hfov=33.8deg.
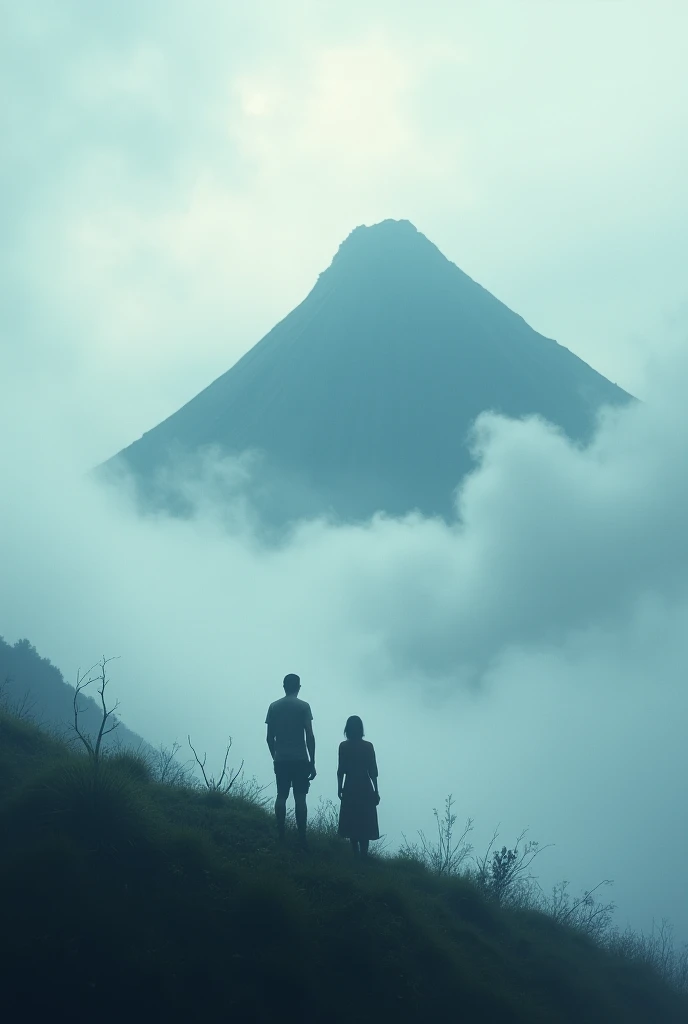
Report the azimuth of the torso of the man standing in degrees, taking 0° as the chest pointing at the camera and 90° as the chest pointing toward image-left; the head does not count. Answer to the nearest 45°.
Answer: approximately 180°

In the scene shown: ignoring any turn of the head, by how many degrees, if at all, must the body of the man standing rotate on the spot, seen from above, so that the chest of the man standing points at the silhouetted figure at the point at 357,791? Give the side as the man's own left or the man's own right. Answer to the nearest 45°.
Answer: approximately 45° to the man's own right
